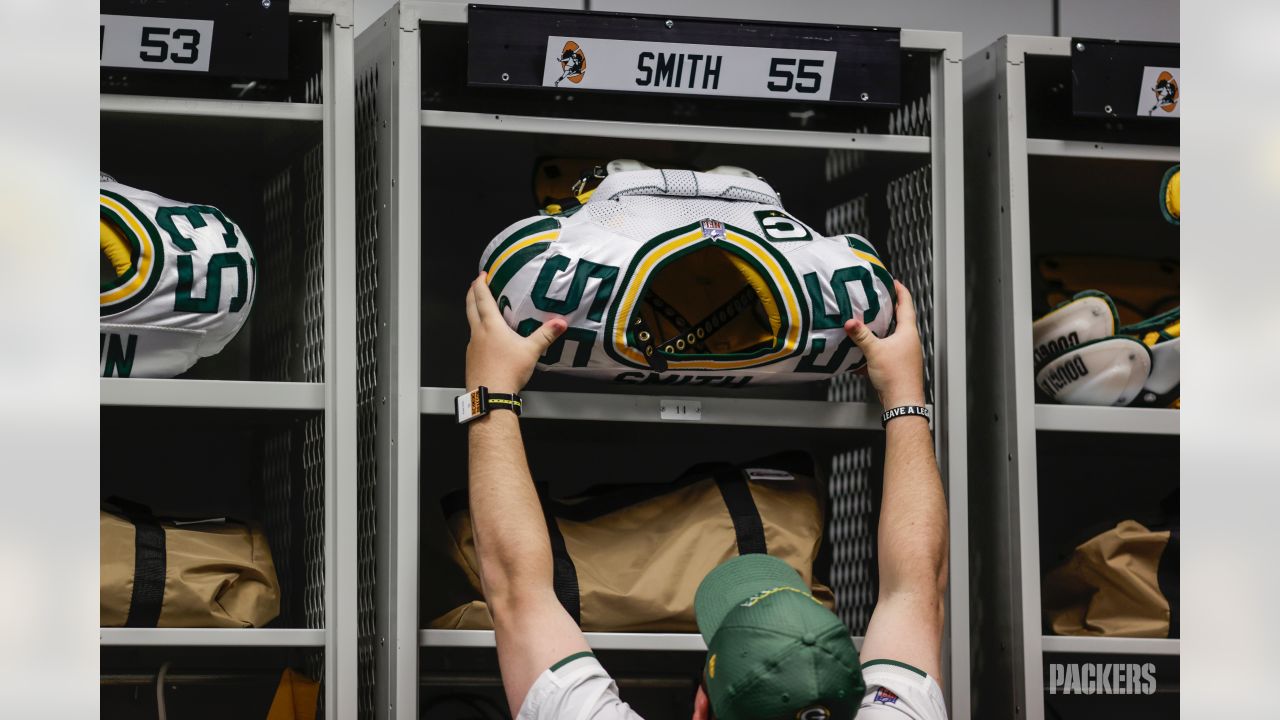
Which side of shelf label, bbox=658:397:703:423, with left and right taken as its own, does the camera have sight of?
front

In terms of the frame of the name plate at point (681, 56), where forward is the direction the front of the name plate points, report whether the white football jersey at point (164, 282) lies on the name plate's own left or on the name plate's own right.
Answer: on the name plate's own right

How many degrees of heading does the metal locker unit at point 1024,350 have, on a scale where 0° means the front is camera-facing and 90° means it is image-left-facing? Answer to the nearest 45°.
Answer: approximately 0°

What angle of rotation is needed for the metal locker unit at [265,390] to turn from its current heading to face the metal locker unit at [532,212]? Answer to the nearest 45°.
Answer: approximately 90° to its left

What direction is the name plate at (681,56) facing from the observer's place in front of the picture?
facing the viewer

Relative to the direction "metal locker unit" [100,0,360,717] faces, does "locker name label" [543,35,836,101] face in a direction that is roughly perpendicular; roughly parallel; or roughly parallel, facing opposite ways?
roughly parallel

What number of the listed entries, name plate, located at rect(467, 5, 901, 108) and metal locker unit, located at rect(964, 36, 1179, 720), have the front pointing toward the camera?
2

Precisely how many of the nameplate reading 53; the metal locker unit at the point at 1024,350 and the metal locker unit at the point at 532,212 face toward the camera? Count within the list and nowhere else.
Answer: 3

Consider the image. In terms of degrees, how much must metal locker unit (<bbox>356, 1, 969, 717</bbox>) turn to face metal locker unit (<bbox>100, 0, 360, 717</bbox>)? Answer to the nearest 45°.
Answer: approximately 90° to its right

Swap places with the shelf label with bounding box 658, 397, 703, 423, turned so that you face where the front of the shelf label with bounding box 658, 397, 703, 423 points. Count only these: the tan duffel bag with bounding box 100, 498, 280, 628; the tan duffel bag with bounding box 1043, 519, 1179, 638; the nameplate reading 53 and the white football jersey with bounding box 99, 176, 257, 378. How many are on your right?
3

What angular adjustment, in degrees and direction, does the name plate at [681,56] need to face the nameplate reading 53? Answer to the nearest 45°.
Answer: approximately 90° to its right

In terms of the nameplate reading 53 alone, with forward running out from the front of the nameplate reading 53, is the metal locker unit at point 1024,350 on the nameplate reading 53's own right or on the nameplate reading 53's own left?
on the nameplate reading 53's own left

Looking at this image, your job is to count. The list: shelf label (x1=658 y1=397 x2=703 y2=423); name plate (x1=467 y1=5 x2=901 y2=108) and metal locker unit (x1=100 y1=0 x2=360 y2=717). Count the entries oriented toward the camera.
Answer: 3
